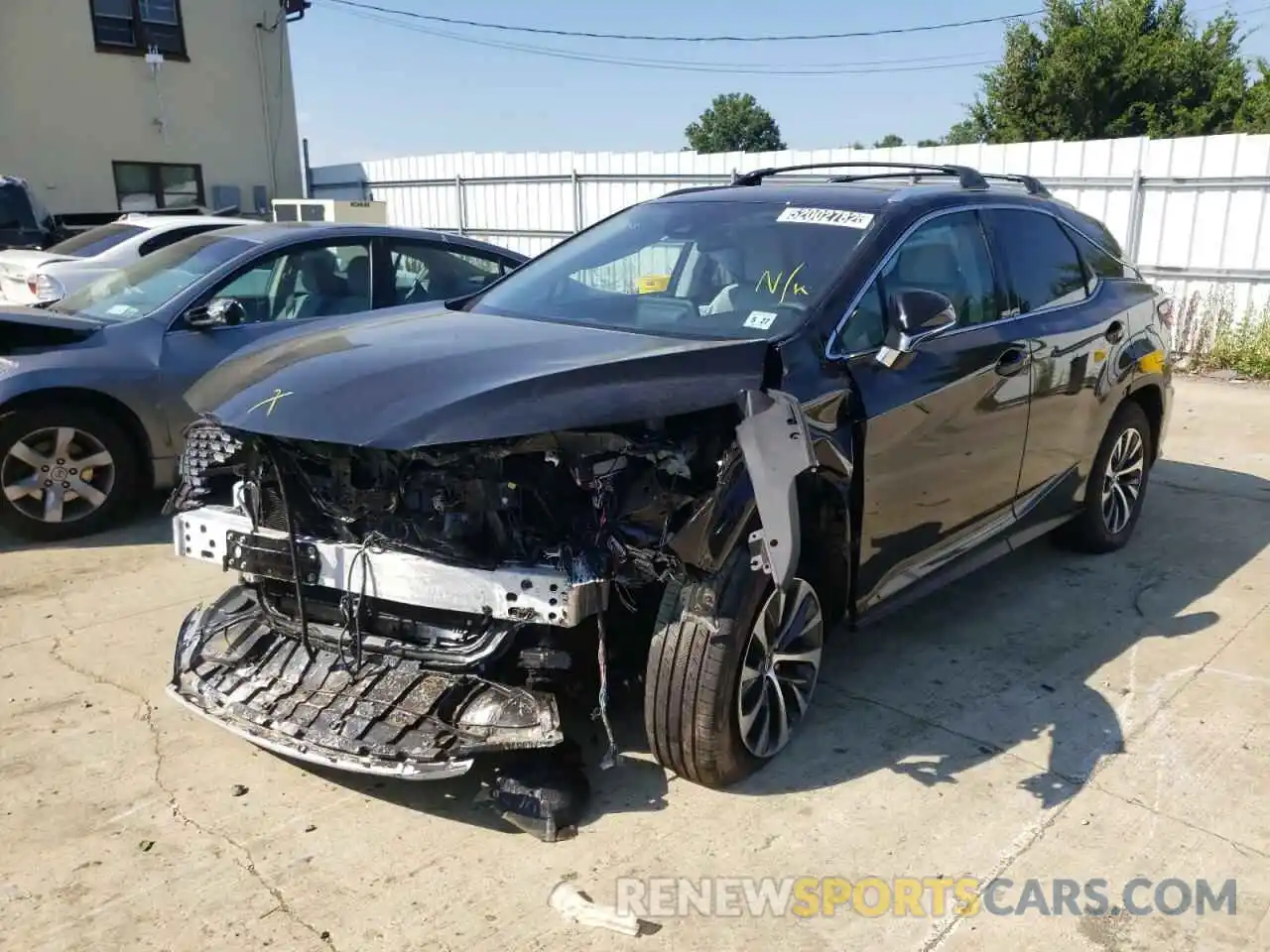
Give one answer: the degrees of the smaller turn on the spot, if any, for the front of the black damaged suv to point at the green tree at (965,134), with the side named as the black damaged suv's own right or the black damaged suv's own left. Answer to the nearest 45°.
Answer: approximately 135° to the black damaged suv's own right

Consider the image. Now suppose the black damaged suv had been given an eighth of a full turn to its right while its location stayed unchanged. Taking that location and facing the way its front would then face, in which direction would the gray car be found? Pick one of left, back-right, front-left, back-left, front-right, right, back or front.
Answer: front-right

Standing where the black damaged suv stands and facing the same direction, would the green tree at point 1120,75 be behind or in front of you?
behind

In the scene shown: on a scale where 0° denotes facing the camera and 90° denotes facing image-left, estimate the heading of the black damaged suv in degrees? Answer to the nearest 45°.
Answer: approximately 45°

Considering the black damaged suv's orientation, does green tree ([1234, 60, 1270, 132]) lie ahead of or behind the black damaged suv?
behind

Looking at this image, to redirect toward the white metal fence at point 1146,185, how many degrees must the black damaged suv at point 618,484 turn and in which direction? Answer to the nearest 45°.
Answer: approximately 180°
